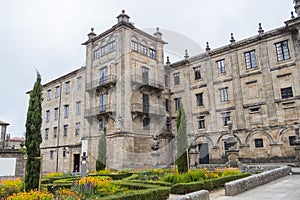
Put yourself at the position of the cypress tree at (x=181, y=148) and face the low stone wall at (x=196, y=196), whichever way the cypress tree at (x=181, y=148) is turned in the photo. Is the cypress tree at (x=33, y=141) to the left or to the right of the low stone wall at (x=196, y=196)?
right

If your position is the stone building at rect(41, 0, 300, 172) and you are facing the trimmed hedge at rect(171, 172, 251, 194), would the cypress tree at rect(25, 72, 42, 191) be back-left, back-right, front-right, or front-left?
front-right

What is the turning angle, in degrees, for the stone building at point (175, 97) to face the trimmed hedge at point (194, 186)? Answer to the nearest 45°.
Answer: approximately 45° to its left

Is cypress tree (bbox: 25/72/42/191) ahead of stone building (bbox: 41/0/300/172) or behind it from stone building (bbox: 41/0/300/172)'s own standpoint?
ahead

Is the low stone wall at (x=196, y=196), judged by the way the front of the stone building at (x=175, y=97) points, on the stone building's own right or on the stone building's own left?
on the stone building's own left

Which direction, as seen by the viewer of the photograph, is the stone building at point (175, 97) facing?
facing the viewer and to the left of the viewer

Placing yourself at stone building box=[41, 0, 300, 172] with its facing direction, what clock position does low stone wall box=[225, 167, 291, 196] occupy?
The low stone wall is roughly at 10 o'clock from the stone building.

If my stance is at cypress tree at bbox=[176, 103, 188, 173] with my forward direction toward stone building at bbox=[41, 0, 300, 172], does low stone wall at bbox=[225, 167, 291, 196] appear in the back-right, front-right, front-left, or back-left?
back-right
